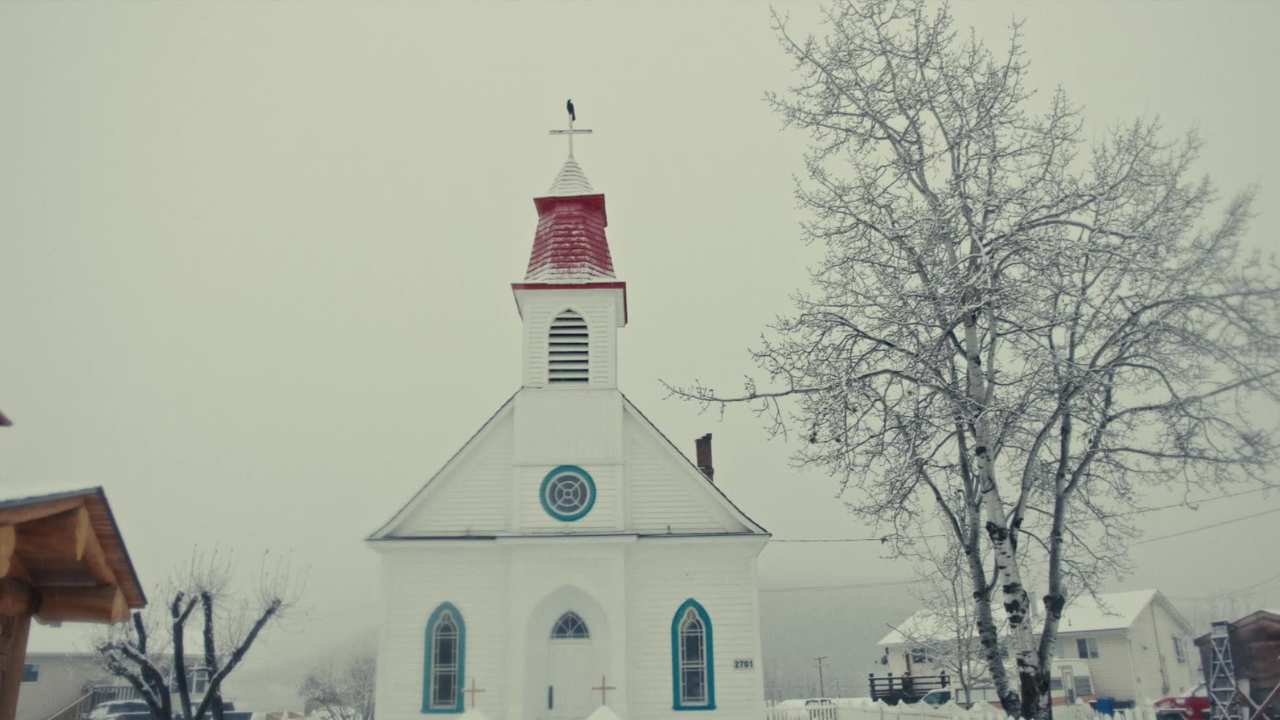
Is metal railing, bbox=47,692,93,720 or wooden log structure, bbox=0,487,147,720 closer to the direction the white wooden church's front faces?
the wooden log structure

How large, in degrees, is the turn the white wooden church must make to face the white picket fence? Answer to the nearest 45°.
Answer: approximately 90° to its left

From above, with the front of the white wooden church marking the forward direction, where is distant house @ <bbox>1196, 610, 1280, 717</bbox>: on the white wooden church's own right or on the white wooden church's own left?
on the white wooden church's own left

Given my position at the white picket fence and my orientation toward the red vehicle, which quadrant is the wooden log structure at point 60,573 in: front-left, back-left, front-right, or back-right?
back-right

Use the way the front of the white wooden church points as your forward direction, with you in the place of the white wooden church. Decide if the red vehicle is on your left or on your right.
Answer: on your left

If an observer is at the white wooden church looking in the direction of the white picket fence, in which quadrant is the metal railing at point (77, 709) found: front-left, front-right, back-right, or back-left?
back-left

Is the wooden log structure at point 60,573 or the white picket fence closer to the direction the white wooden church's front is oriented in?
the wooden log structure

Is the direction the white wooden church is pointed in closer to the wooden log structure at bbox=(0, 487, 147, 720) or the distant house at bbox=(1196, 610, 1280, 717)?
the wooden log structure

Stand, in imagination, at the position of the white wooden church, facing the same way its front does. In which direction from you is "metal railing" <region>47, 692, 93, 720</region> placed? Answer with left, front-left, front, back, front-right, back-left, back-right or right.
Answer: back-right

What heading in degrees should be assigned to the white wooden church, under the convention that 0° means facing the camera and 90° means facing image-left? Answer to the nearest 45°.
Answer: approximately 0°
